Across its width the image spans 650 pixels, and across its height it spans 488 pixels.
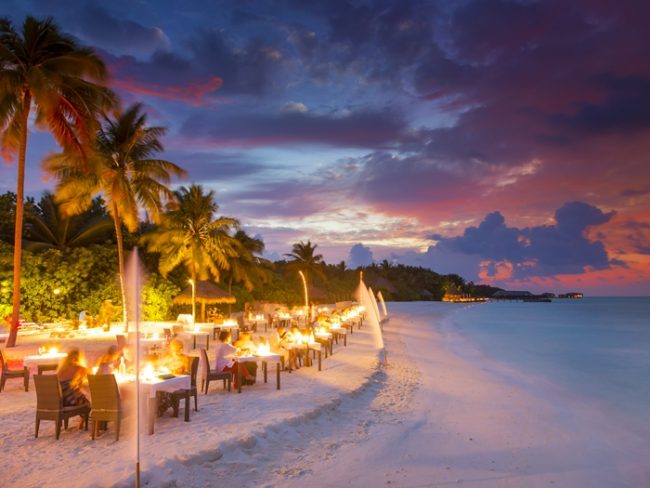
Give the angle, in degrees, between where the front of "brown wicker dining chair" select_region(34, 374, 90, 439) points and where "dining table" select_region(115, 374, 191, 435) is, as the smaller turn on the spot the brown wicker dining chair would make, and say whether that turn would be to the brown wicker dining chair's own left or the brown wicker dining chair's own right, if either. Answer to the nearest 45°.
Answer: approximately 45° to the brown wicker dining chair's own right

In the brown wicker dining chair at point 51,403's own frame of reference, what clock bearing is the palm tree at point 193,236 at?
The palm tree is roughly at 11 o'clock from the brown wicker dining chair.

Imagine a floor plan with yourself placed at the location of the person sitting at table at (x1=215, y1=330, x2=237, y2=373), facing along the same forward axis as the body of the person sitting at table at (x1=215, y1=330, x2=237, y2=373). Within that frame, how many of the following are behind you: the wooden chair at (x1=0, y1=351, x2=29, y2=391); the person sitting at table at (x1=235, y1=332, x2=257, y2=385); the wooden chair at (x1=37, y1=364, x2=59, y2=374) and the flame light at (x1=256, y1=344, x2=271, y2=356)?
2

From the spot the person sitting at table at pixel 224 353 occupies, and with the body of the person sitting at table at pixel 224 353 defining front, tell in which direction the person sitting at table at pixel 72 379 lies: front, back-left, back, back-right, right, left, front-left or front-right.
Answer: back-right

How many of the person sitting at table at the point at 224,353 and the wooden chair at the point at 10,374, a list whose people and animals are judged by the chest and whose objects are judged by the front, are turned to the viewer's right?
2

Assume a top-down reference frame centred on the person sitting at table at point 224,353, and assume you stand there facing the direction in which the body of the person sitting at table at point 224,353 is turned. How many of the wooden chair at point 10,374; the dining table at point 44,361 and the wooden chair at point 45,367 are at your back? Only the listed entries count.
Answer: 3

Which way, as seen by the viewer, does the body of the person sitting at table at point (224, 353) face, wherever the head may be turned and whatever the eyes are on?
to the viewer's right

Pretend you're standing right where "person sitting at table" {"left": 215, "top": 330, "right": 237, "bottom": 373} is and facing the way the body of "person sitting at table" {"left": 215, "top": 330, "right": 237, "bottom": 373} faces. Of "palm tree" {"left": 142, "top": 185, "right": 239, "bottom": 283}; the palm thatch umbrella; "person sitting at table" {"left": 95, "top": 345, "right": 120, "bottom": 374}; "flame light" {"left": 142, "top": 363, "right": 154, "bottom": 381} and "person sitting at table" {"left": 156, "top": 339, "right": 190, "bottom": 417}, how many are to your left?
2

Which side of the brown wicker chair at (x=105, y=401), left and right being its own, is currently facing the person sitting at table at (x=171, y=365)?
front

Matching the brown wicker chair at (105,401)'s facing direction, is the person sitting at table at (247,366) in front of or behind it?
in front

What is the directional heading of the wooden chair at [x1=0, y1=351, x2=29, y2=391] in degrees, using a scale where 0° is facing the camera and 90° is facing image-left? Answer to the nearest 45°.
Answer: approximately 270°

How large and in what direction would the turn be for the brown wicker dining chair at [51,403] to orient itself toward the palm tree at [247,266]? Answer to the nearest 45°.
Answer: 0° — it already faces it

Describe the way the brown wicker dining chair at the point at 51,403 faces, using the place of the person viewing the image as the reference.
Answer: facing away from the viewer and to the right of the viewer
